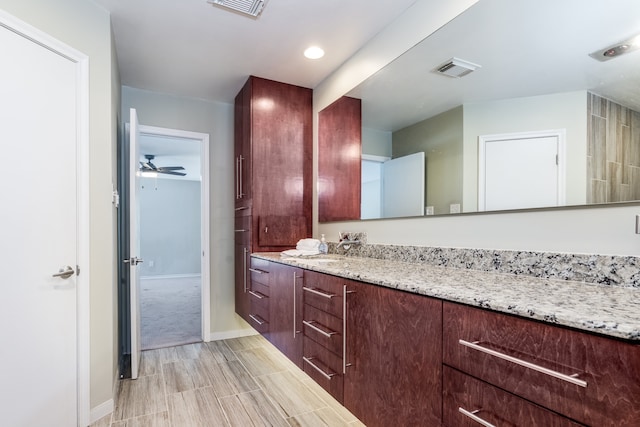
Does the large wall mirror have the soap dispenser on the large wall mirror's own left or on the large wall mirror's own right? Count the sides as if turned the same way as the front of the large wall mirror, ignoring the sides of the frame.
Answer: on the large wall mirror's own right

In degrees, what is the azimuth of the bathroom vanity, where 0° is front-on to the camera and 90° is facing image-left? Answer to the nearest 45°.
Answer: approximately 45°

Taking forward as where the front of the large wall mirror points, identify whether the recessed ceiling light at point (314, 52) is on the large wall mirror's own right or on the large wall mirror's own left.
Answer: on the large wall mirror's own right

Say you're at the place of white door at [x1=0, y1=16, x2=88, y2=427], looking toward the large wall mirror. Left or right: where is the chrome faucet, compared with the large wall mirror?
left

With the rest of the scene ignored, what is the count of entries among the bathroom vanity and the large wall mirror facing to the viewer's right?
0

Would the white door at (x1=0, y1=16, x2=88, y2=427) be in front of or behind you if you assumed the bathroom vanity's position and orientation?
in front

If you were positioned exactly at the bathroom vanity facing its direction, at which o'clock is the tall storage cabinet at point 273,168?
The tall storage cabinet is roughly at 3 o'clock from the bathroom vanity.

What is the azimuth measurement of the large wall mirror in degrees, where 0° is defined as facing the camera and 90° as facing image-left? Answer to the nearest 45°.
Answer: approximately 45°
